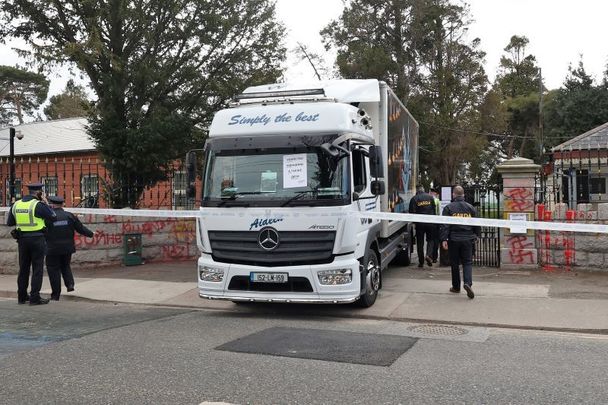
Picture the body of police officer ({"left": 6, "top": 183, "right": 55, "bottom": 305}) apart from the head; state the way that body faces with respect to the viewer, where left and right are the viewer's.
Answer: facing away from the viewer and to the right of the viewer

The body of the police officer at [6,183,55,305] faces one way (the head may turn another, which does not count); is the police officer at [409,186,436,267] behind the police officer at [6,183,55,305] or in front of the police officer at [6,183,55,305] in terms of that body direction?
in front

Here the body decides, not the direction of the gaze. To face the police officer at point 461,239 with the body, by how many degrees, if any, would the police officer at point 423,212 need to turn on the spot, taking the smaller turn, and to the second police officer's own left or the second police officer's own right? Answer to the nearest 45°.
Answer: approximately 180°

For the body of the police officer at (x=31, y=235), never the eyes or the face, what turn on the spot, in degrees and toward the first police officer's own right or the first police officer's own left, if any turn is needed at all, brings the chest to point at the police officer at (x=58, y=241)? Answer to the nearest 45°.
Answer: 0° — they already face them

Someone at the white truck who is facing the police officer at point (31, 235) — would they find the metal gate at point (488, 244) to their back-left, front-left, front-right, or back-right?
back-right

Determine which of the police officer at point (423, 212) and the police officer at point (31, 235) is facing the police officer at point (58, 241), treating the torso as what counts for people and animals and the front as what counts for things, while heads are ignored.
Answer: the police officer at point (31, 235)
